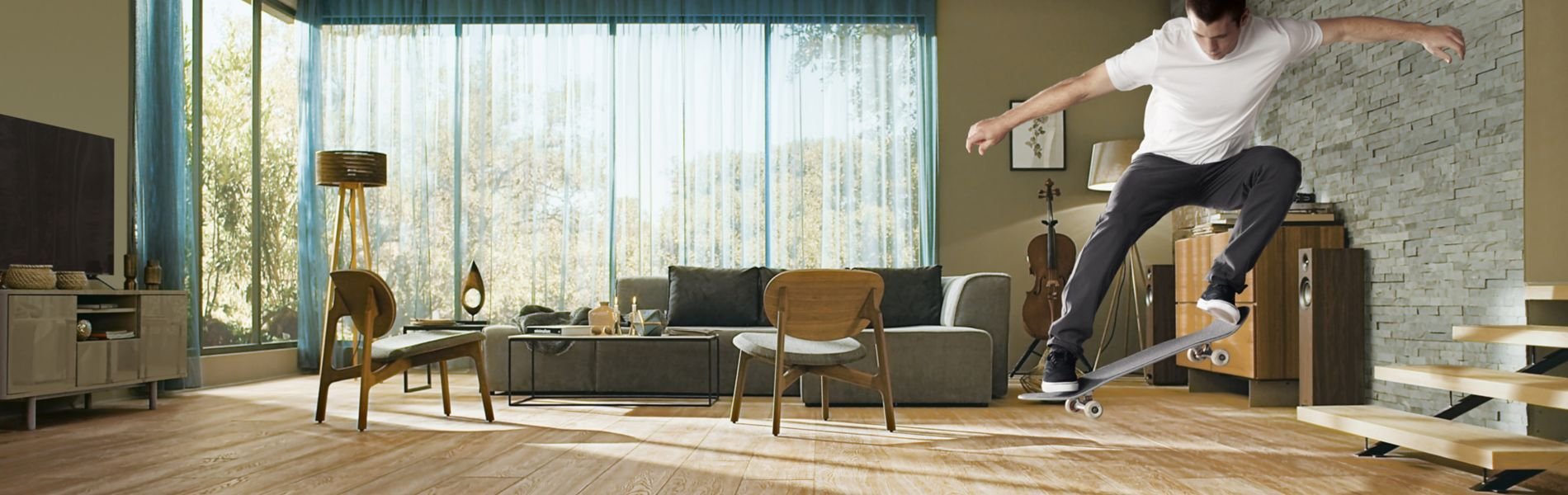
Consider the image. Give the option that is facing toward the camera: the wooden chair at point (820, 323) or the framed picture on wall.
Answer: the framed picture on wall

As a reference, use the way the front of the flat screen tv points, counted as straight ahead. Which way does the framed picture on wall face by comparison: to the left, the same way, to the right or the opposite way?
to the right

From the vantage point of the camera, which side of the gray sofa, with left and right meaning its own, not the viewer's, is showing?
front

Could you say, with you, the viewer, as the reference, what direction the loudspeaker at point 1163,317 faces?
facing the viewer and to the left of the viewer

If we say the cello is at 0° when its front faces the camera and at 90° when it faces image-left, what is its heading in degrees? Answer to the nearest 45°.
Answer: approximately 0°

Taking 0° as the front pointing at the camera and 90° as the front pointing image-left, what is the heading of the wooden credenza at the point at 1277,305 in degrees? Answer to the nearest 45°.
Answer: approximately 45°

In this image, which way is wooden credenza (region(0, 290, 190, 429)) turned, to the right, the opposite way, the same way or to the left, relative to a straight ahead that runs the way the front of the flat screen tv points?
the same way

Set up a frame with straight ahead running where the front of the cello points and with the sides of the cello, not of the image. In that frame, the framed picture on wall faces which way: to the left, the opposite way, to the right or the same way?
the same way

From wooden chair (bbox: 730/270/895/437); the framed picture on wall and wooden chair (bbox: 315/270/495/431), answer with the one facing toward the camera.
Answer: the framed picture on wall

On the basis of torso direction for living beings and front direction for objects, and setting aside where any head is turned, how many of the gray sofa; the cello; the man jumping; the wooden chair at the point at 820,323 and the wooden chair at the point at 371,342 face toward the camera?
3

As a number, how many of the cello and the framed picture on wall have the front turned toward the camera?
2

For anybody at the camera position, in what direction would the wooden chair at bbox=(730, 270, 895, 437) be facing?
facing away from the viewer and to the left of the viewer

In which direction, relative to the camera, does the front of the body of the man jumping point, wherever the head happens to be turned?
toward the camera

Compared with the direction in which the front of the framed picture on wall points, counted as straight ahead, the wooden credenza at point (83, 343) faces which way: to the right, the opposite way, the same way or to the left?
to the left
